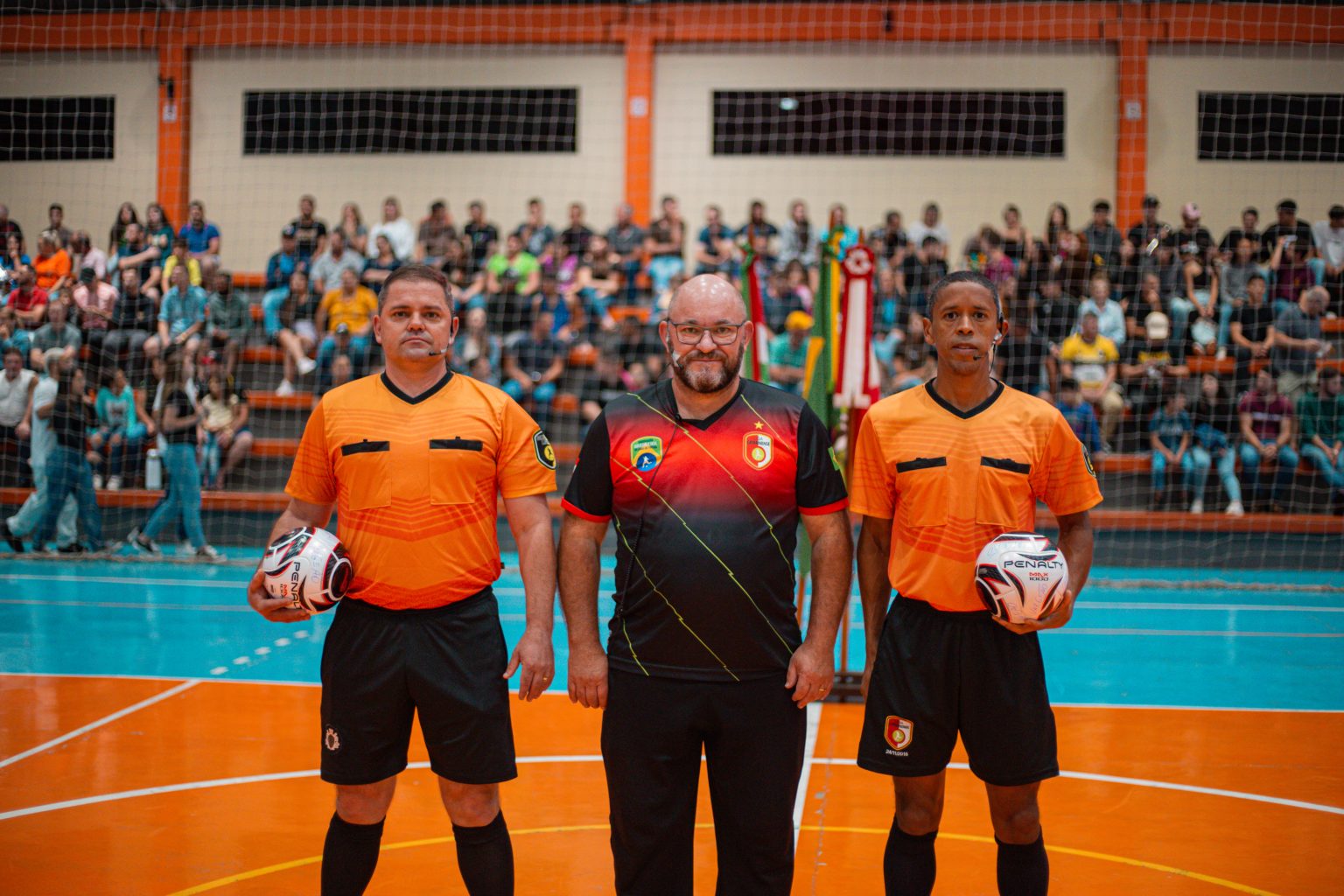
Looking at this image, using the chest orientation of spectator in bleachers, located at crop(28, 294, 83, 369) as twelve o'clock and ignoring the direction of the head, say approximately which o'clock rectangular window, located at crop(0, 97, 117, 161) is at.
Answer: The rectangular window is roughly at 6 o'clock from the spectator in bleachers.

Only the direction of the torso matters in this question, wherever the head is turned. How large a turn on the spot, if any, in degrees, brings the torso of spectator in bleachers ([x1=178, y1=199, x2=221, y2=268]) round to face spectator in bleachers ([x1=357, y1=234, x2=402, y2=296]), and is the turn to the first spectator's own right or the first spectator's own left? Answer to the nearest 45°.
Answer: approximately 45° to the first spectator's own left

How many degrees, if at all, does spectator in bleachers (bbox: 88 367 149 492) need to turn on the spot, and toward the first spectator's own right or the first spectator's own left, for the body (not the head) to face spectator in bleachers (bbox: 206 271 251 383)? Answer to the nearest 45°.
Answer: approximately 135° to the first spectator's own left

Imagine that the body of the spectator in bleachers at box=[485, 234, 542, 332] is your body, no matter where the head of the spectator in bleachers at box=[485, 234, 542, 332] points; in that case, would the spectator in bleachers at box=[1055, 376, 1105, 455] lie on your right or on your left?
on your left

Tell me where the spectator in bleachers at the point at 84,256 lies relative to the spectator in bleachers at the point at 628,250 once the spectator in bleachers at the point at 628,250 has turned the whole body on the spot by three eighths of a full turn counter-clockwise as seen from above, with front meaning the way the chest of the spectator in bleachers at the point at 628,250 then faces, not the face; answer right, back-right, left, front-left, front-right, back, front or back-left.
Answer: back-left

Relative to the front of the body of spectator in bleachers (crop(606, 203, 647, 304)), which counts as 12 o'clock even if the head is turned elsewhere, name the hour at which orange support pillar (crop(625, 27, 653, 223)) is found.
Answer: The orange support pillar is roughly at 6 o'clock from the spectator in bleachers.

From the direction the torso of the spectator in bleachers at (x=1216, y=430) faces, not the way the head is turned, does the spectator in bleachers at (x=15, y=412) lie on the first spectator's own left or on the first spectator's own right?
on the first spectator's own right

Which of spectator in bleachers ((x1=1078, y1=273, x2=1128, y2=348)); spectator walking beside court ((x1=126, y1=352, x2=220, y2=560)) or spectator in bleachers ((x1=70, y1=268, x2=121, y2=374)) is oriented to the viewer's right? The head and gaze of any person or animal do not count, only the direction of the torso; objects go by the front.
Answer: spectator walking beside court ((x1=126, y1=352, x2=220, y2=560))
